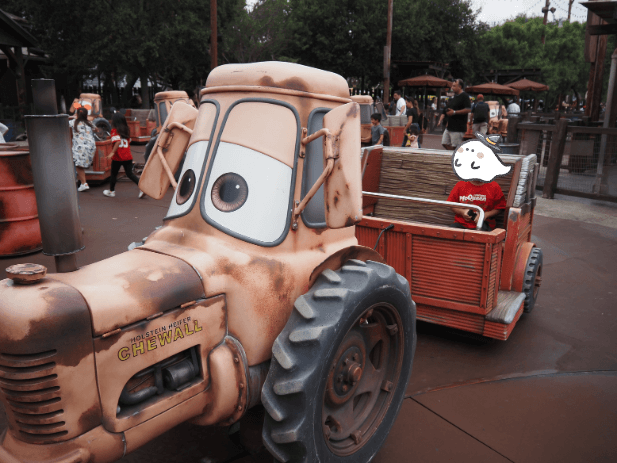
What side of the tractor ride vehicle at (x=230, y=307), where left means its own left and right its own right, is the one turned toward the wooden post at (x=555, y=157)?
back

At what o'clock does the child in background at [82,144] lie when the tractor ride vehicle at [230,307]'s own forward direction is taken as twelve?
The child in background is roughly at 4 o'clock from the tractor ride vehicle.

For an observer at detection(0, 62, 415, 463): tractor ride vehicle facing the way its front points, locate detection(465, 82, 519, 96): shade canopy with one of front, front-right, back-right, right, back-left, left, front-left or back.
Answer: back

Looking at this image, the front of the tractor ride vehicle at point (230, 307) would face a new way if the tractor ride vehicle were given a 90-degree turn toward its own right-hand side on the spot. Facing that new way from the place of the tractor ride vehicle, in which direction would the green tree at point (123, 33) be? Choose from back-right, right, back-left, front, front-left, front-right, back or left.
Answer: front-right

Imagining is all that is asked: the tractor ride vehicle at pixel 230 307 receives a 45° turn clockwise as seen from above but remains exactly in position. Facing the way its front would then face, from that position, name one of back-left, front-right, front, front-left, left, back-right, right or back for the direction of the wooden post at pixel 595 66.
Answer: back-right

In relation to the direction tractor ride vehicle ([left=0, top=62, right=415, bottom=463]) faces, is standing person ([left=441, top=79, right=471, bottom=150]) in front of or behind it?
behind

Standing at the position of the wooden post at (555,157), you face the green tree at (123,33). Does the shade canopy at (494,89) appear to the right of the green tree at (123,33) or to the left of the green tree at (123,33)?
right

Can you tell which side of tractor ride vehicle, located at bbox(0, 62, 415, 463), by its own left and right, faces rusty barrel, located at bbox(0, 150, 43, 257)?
right

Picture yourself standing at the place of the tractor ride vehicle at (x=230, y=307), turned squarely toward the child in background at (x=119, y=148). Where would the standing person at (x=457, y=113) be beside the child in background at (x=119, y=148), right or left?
right

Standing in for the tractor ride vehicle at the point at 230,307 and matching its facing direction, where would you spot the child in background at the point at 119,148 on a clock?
The child in background is roughly at 4 o'clock from the tractor ride vehicle.

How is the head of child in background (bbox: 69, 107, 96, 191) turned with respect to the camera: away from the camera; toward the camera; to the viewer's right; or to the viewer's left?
away from the camera

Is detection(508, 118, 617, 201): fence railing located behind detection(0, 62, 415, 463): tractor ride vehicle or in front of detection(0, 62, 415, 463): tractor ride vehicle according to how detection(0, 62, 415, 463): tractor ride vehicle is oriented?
behind
